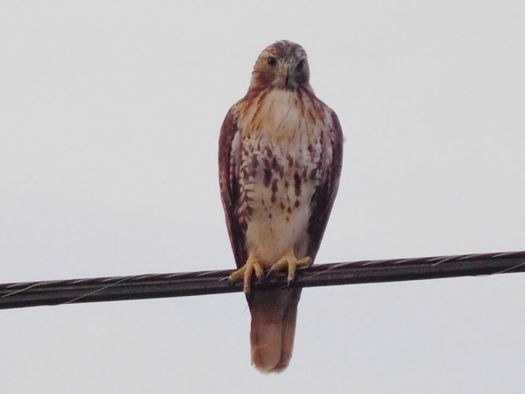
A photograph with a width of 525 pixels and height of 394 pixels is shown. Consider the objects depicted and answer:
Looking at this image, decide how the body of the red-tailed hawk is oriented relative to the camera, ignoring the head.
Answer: toward the camera
